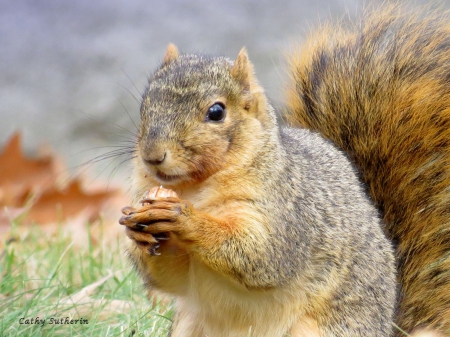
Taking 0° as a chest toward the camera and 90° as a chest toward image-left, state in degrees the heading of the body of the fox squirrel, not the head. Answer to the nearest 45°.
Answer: approximately 45°

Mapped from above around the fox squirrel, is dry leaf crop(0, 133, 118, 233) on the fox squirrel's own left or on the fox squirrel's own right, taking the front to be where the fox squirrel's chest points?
on the fox squirrel's own right

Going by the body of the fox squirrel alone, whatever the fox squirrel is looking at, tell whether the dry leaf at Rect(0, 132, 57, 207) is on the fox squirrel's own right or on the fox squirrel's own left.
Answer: on the fox squirrel's own right
